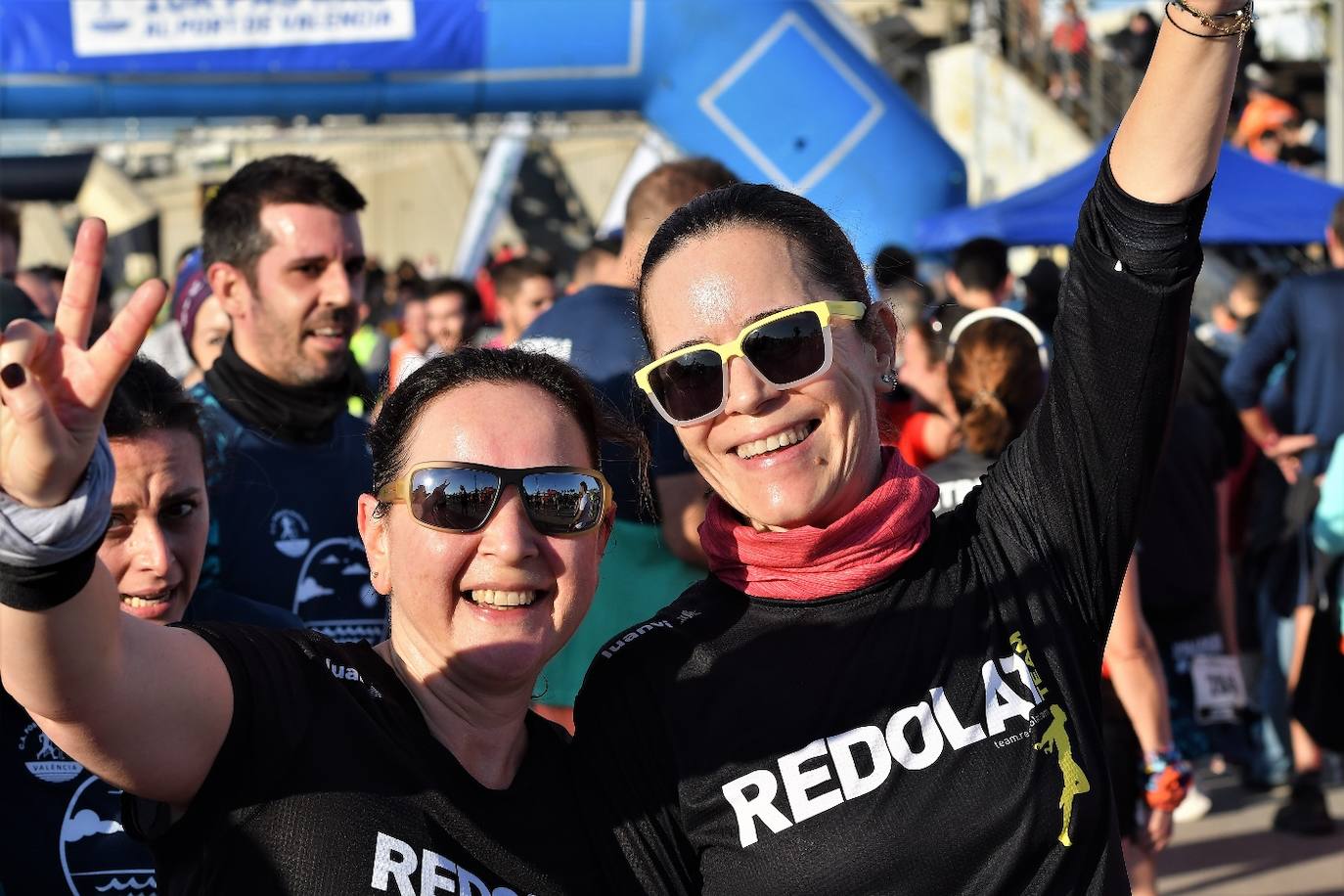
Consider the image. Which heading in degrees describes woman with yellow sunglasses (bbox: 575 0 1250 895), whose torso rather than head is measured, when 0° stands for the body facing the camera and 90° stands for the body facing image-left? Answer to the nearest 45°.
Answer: approximately 0°

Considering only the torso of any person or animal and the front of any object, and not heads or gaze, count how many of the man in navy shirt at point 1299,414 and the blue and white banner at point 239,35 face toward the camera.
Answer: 1

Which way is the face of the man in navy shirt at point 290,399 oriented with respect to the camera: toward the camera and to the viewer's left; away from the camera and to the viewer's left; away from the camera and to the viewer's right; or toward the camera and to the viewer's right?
toward the camera and to the viewer's right

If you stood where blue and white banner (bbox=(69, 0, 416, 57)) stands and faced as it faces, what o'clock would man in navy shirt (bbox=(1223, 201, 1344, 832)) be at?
The man in navy shirt is roughly at 11 o'clock from the blue and white banner.

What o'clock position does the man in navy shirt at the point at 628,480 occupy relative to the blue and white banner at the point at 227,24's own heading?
The man in navy shirt is roughly at 12 o'clock from the blue and white banner.

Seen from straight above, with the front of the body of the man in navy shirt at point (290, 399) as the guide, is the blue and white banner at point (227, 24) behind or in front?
behind

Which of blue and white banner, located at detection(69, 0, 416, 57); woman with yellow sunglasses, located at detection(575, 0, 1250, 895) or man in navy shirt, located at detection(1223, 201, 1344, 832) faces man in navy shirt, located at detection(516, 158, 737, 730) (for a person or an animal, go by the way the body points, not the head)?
the blue and white banner

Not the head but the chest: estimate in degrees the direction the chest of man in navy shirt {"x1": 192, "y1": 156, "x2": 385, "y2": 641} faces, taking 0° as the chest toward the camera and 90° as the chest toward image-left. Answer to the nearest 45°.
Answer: approximately 315°

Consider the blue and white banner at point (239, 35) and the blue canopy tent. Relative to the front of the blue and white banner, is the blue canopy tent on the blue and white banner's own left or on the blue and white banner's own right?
on the blue and white banner's own left
